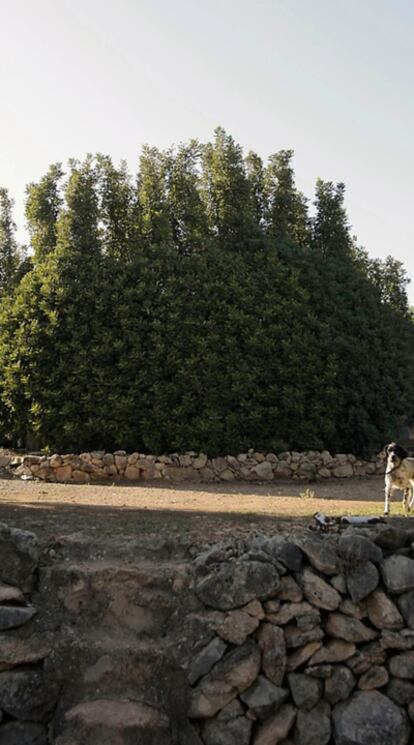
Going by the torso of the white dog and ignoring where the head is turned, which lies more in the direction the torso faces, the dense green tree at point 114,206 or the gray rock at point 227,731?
the gray rock

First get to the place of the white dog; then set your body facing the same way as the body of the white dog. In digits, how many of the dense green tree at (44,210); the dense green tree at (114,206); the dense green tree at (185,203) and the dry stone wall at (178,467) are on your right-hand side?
4

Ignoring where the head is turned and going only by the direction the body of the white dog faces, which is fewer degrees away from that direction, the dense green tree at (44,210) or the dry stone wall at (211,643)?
the dry stone wall

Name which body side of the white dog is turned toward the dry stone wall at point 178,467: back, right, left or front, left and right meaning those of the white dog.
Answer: right

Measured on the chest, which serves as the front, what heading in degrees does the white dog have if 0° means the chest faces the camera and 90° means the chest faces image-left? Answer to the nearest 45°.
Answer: approximately 45°

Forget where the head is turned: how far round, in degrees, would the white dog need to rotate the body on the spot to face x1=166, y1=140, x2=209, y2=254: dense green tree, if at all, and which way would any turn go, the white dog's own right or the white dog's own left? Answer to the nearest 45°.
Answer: approximately 90° to the white dog's own right

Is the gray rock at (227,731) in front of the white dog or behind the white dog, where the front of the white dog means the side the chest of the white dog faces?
in front

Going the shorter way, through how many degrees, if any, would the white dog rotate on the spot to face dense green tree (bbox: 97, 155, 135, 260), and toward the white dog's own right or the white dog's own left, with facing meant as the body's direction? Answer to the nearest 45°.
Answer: approximately 90° to the white dog's own right

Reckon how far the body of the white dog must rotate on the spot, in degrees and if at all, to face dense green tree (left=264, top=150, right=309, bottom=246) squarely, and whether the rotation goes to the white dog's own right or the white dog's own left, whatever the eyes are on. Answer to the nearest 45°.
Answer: approximately 135° to the white dog's own right
